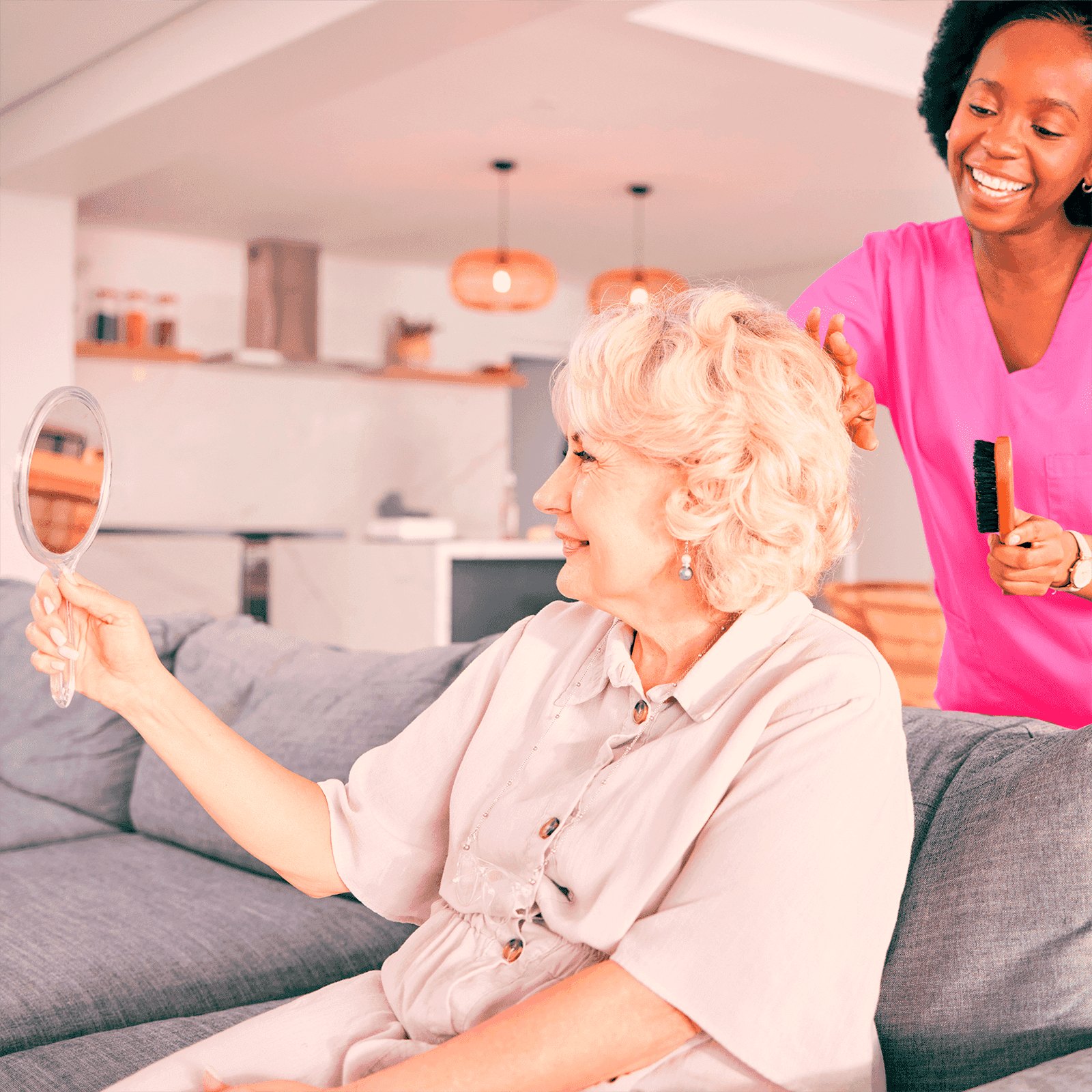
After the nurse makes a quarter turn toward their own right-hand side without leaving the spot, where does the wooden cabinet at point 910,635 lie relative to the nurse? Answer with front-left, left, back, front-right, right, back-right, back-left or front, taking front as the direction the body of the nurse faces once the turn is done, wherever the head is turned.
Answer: right

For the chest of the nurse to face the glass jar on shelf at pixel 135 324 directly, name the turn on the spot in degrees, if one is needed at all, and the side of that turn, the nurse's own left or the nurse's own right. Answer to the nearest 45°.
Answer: approximately 135° to the nurse's own right

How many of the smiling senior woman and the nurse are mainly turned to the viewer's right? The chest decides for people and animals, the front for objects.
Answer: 0

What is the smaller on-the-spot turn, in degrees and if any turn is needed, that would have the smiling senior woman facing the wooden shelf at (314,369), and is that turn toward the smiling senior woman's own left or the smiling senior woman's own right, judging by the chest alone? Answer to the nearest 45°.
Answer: approximately 135° to the smiling senior woman's own right

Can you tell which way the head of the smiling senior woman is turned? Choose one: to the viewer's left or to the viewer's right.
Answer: to the viewer's left

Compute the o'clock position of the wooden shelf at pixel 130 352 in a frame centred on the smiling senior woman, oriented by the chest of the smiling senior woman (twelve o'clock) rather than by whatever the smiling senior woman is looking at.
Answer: The wooden shelf is roughly at 4 o'clock from the smiling senior woman.

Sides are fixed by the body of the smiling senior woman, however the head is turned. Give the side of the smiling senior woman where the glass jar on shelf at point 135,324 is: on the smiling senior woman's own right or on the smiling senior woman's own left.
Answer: on the smiling senior woman's own right

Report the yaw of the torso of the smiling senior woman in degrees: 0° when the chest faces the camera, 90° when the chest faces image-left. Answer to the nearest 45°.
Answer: approximately 45°

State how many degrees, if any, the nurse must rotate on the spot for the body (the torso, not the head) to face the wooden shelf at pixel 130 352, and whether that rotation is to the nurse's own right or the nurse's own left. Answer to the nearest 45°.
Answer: approximately 135° to the nurse's own right

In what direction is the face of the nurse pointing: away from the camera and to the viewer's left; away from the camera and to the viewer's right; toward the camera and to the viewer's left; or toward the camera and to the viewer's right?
toward the camera and to the viewer's left
